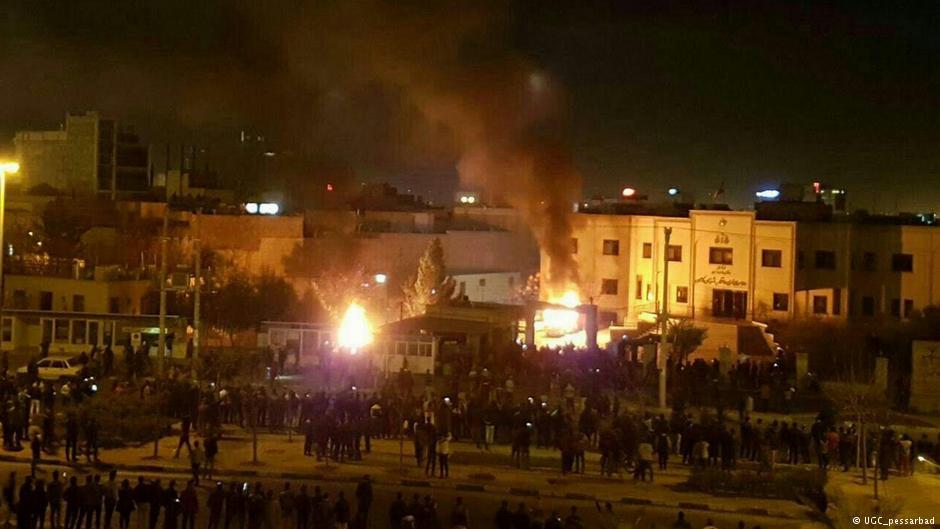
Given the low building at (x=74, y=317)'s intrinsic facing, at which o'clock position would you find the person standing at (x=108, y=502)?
The person standing is roughly at 12 o'clock from the low building.

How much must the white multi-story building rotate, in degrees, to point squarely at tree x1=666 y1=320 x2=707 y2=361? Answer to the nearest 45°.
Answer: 0° — it already faces it

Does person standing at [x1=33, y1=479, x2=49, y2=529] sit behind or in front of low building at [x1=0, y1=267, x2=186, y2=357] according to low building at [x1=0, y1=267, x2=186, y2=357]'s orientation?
in front

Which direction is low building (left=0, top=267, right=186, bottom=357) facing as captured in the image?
toward the camera

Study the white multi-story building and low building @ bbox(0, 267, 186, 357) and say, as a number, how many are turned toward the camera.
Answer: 2

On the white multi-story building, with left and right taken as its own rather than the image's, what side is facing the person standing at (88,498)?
front

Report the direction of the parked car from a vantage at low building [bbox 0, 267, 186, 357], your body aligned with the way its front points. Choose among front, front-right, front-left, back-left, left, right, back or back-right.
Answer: front

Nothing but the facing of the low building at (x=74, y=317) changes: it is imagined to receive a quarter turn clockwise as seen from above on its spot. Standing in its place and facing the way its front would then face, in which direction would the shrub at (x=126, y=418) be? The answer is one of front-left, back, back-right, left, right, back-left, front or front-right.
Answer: left

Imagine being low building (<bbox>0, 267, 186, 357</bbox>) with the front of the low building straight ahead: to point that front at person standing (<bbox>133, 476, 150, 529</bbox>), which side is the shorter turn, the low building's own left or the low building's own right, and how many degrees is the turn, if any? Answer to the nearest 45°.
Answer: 0° — it already faces them

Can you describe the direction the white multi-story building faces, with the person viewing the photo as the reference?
facing the viewer

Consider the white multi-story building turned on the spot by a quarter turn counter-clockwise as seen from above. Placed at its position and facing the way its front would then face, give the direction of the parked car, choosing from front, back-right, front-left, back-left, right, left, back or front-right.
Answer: back-right

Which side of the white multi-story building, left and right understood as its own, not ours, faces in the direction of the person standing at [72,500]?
front

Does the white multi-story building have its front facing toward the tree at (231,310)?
no

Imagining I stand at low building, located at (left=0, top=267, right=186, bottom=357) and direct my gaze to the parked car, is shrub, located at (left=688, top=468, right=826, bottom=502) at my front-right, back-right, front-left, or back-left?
front-left

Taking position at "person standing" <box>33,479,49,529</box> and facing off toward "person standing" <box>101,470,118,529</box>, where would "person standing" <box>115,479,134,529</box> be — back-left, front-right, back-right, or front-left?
front-right

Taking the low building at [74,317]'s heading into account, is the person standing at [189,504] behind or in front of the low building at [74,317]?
in front

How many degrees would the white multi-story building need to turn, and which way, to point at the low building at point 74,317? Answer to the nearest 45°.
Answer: approximately 45° to its right
